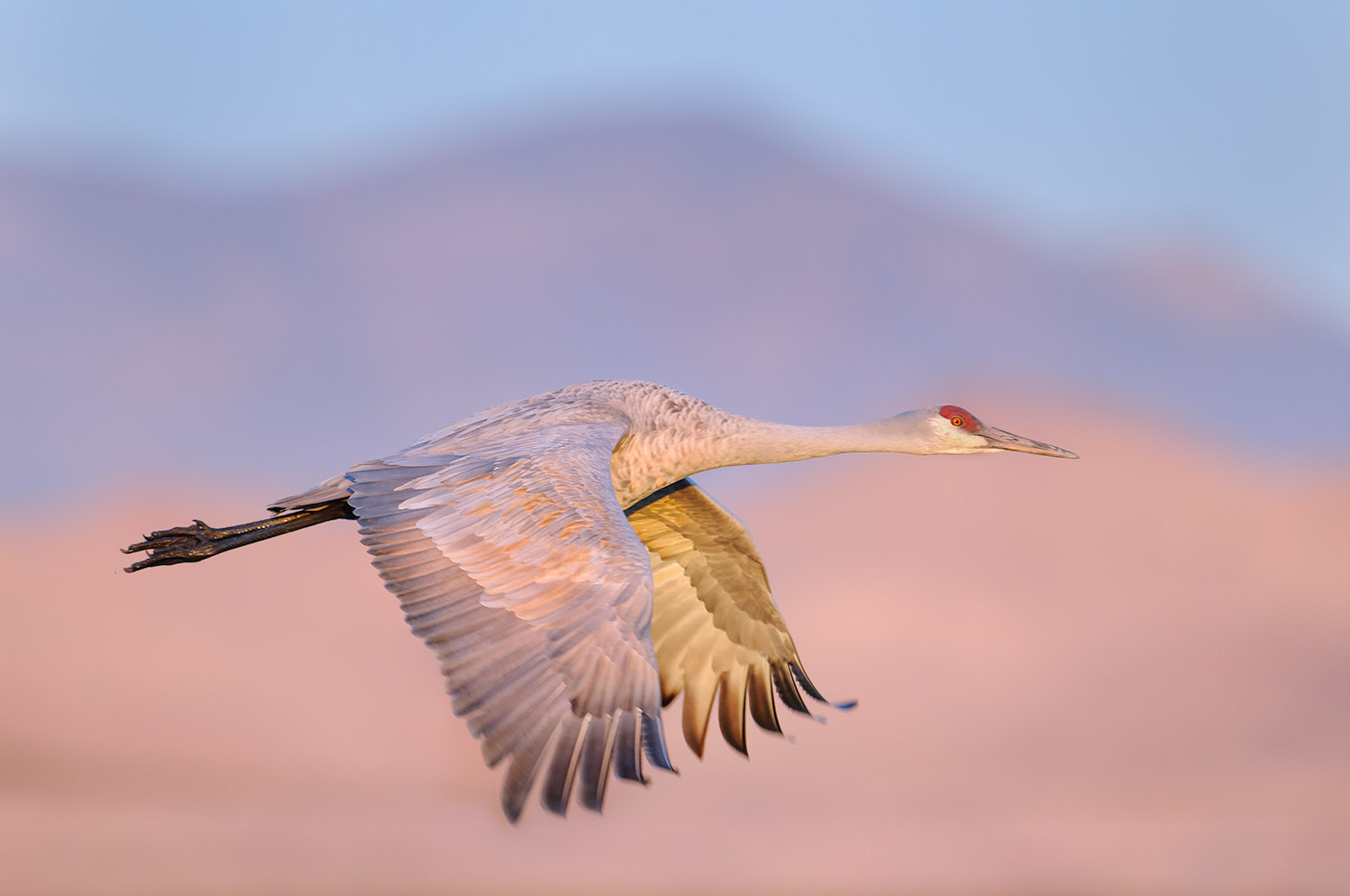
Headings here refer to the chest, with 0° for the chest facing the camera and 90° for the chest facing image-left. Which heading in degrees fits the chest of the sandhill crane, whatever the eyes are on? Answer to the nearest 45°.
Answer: approximately 270°
